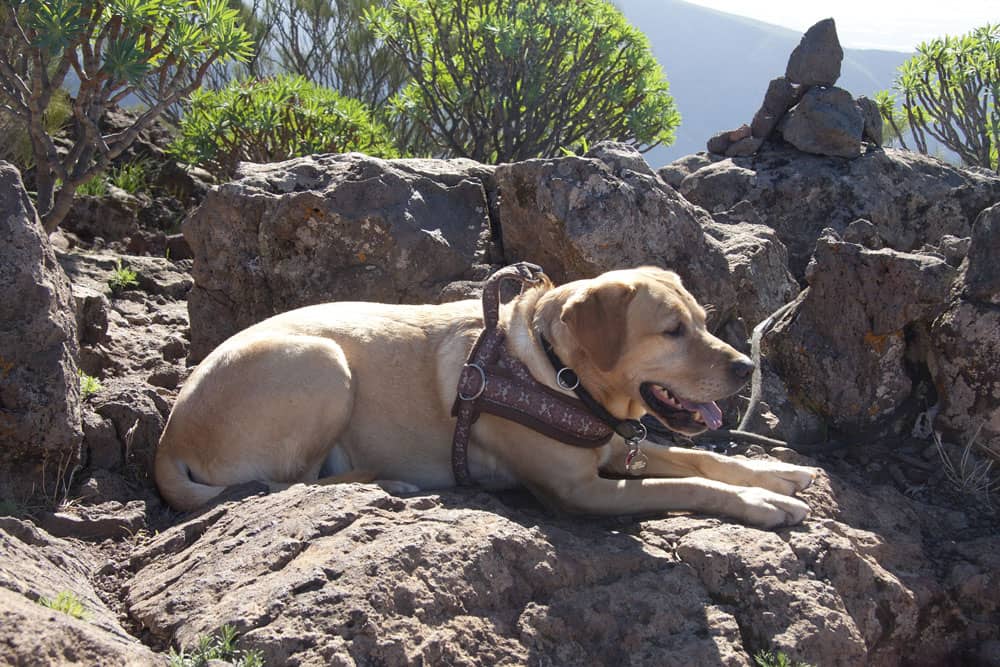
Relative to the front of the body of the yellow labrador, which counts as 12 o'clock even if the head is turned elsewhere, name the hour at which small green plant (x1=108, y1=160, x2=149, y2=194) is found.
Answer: The small green plant is roughly at 8 o'clock from the yellow labrador.

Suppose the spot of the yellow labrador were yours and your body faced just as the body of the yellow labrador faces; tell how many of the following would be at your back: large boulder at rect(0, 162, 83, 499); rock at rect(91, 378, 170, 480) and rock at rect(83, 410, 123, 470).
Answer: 3

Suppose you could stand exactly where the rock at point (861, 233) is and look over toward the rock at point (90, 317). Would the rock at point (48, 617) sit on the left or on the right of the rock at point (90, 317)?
left

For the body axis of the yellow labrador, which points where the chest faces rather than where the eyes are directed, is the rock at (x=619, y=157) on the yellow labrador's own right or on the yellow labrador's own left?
on the yellow labrador's own left

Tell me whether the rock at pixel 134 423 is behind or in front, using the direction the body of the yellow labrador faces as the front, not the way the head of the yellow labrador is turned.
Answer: behind

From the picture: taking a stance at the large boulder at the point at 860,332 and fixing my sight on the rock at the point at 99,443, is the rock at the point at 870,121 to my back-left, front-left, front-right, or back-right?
back-right

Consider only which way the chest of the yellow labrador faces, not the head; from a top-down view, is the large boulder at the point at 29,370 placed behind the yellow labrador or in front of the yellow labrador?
behind

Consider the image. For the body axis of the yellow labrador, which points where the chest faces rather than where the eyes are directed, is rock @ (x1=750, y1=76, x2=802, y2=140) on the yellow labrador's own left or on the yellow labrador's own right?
on the yellow labrador's own left

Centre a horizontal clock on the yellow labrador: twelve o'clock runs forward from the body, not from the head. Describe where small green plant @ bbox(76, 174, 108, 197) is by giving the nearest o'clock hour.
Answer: The small green plant is roughly at 8 o'clock from the yellow labrador.

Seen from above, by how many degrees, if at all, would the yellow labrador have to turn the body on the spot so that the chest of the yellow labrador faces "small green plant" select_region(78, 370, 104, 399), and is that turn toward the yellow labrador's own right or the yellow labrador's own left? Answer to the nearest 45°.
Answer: approximately 180°

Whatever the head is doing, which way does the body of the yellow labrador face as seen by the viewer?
to the viewer's right
